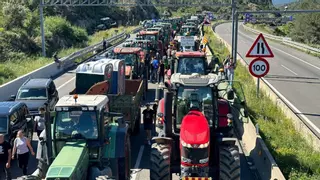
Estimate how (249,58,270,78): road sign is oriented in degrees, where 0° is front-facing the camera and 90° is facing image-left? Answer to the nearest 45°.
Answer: approximately 0°

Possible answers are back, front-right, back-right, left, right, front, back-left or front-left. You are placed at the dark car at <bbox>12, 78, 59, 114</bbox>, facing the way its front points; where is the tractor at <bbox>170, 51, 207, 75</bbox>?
back-left

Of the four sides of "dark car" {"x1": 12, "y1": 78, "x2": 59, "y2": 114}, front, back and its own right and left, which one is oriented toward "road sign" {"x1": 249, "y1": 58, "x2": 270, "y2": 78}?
left

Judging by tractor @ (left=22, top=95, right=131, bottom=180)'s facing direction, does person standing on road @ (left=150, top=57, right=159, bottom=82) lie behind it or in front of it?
behind

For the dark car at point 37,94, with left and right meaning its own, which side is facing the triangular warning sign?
left

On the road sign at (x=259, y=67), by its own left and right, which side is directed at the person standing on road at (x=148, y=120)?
right

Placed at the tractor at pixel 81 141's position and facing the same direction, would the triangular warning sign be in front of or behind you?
behind

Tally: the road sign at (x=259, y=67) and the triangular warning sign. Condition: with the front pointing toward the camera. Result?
2
